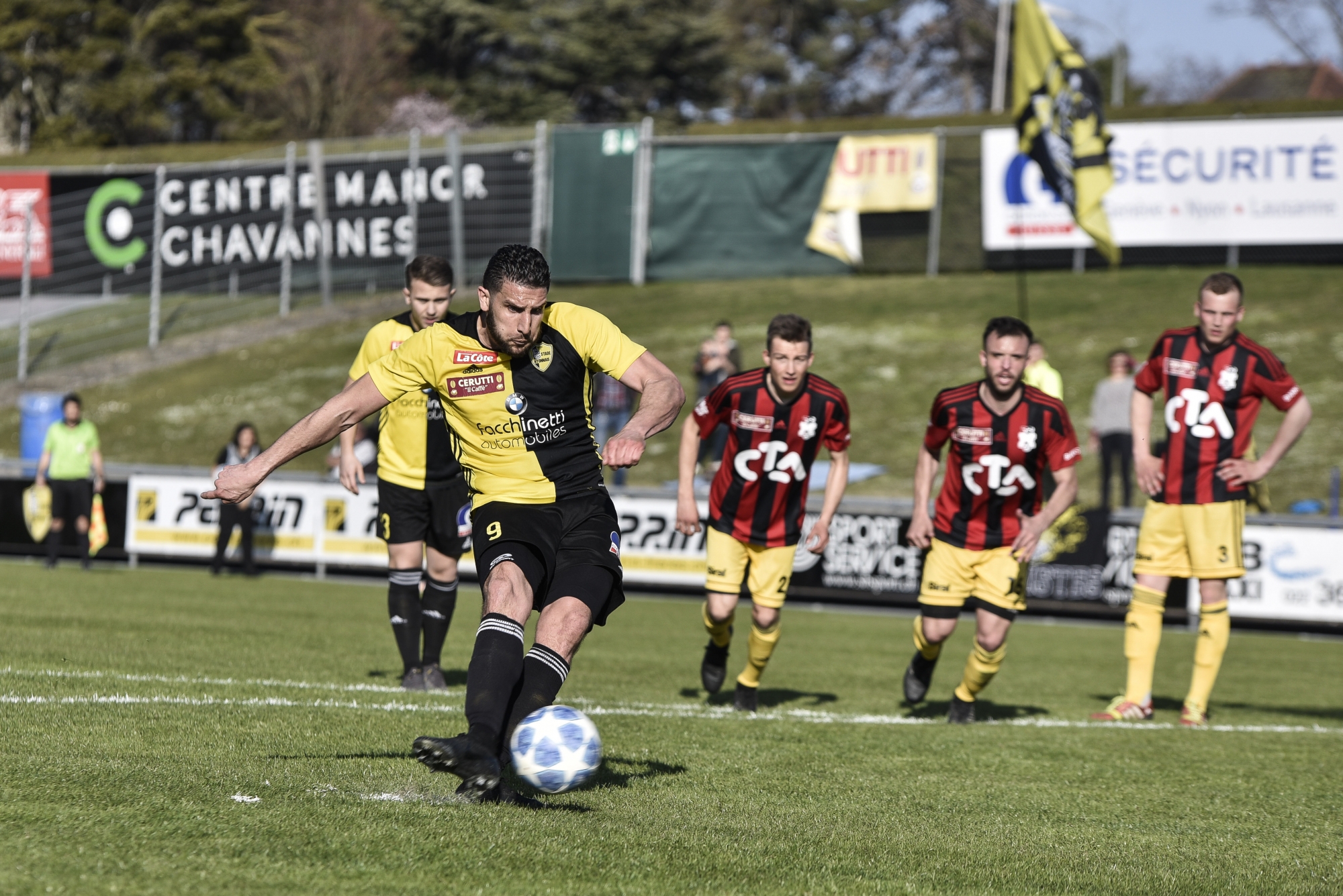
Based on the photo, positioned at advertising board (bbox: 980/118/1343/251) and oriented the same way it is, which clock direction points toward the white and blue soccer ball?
The white and blue soccer ball is roughly at 12 o'clock from the advertising board.

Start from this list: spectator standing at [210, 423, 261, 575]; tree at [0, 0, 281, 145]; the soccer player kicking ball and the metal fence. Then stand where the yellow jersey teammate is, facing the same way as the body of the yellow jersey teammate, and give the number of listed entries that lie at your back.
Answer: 3

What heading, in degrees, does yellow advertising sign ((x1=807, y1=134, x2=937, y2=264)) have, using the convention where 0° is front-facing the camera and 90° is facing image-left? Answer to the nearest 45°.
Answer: approximately 0°

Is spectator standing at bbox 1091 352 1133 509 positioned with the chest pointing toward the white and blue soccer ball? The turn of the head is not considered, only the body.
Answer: yes

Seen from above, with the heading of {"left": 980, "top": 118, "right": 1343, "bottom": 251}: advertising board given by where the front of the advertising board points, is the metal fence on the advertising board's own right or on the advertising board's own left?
on the advertising board's own right

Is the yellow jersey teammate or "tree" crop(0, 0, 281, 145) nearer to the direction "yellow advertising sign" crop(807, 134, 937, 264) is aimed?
the yellow jersey teammate

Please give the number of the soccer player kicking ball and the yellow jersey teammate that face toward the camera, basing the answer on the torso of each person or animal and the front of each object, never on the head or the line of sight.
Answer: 2

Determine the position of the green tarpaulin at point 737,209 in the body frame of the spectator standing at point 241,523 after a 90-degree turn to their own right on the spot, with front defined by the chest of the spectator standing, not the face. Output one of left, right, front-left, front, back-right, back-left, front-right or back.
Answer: back-right
